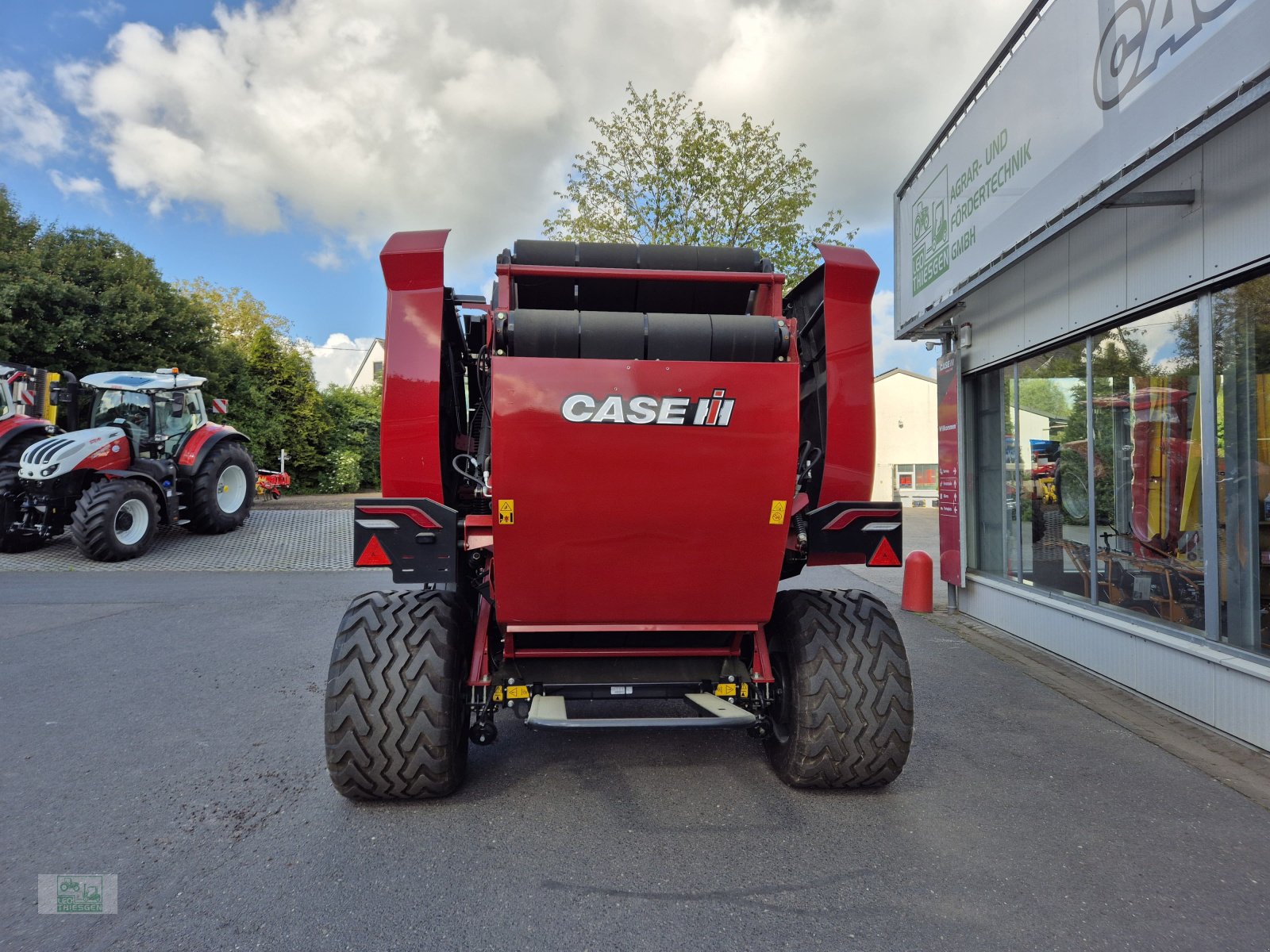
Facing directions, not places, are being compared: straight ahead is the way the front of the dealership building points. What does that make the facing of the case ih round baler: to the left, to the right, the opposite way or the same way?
to the right

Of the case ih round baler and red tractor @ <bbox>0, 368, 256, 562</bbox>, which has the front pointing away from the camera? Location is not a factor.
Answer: the case ih round baler

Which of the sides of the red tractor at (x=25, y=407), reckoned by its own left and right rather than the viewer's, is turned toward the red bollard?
left

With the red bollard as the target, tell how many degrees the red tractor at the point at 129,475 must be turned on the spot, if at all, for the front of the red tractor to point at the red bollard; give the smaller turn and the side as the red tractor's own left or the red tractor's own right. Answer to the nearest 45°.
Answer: approximately 90° to the red tractor's own left

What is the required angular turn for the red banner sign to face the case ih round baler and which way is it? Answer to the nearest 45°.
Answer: approximately 45° to its left

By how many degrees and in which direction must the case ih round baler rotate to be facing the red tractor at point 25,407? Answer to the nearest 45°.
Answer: approximately 45° to its left

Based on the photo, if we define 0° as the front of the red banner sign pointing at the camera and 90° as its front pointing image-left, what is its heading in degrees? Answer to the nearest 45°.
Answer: approximately 45°

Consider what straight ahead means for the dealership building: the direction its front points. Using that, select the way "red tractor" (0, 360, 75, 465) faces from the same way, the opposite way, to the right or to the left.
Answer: to the left

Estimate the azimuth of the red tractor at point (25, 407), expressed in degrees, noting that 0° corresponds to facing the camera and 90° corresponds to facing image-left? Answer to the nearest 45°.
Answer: approximately 45°

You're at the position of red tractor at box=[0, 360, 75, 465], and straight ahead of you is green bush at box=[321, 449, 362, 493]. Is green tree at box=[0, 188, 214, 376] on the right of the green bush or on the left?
left

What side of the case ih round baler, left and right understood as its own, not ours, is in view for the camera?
back

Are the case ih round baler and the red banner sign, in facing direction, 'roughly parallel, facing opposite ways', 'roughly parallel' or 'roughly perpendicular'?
roughly perpendicular

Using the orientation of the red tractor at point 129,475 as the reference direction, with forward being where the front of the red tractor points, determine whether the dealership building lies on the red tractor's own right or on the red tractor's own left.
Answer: on the red tractor's own left

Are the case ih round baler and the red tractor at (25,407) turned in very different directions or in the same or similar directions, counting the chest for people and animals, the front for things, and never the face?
very different directions

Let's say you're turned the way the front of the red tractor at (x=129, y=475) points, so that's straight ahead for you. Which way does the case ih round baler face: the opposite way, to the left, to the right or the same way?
the opposite way
